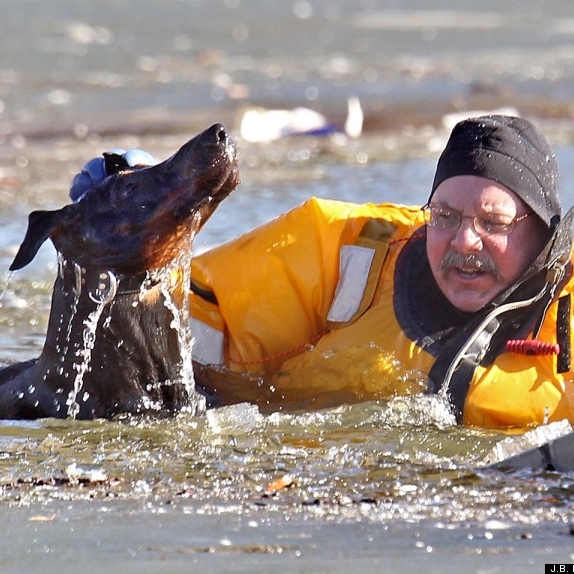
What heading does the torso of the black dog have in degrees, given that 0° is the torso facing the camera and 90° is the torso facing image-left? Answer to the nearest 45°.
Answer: approximately 270°

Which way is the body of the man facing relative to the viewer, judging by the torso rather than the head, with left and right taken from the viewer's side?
facing the viewer
